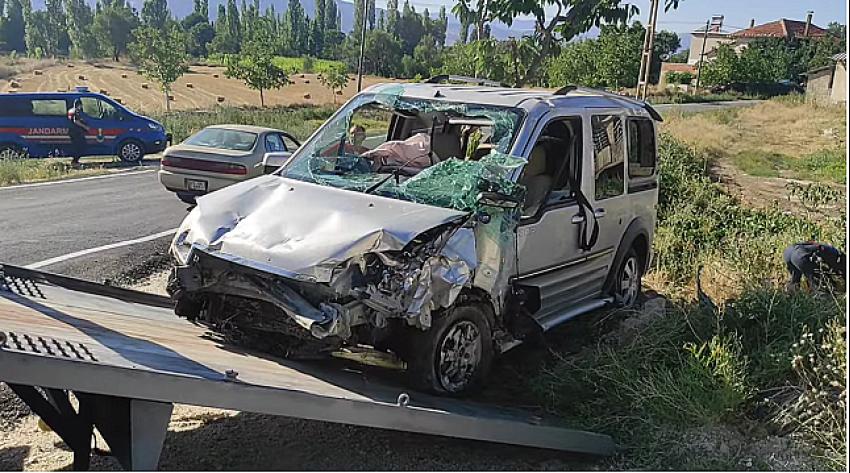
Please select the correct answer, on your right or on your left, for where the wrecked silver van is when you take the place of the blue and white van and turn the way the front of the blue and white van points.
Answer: on your right

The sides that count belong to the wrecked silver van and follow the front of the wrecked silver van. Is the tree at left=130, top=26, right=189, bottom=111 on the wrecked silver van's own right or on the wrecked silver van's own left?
on the wrecked silver van's own right

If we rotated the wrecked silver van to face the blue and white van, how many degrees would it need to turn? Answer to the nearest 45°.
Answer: approximately 90° to its right

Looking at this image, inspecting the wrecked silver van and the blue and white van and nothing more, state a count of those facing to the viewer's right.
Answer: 1

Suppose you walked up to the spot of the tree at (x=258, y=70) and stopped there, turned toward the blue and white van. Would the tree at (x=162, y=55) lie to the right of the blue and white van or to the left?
right

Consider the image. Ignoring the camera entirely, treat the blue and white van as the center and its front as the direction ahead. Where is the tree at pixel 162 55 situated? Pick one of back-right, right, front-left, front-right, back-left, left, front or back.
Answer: left

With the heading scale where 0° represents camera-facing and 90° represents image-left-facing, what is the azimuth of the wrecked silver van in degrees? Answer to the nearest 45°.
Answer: approximately 45°

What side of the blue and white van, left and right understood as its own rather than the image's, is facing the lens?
right

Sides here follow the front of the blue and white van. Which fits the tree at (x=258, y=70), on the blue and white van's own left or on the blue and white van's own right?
on the blue and white van's own left

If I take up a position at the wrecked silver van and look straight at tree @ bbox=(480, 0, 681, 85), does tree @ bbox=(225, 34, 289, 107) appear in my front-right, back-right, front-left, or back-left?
front-left

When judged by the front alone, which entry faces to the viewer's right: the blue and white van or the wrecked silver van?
the blue and white van

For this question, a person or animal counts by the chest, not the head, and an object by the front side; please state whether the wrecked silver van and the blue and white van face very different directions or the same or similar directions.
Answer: very different directions
